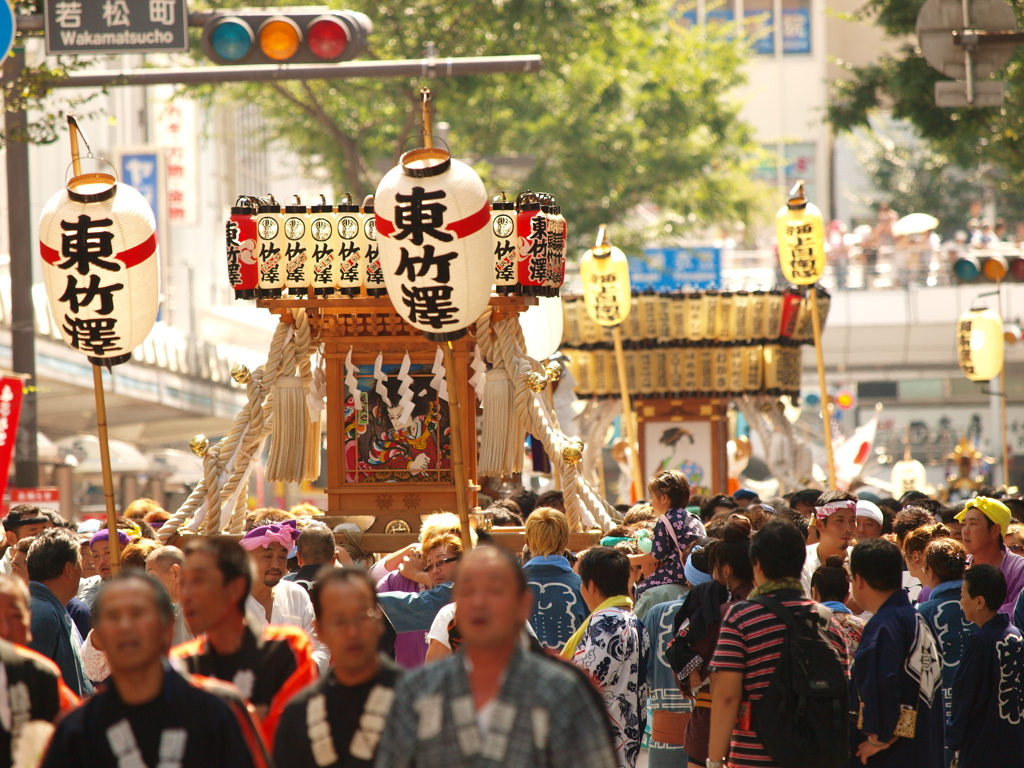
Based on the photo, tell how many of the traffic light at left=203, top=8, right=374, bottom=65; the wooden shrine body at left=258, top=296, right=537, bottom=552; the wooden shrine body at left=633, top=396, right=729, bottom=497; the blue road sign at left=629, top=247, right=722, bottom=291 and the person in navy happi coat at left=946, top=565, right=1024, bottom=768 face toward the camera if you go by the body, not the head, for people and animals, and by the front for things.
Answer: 4

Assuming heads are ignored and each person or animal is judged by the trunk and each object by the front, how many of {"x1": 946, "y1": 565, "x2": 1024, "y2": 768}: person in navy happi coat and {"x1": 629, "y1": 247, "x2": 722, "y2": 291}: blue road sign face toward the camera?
1

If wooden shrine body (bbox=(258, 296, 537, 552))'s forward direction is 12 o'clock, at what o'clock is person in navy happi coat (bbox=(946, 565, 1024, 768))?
The person in navy happi coat is roughly at 11 o'clock from the wooden shrine body.

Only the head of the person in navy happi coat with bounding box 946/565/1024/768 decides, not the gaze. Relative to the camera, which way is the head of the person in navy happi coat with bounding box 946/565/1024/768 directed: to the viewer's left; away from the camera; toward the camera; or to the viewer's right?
to the viewer's left

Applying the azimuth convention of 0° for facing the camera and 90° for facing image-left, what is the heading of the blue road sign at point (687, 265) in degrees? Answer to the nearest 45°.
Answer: approximately 0°

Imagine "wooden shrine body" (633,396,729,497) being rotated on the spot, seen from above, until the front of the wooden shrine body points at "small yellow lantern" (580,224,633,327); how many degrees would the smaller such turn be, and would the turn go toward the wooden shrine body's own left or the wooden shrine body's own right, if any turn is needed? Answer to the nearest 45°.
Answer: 0° — it already faces it

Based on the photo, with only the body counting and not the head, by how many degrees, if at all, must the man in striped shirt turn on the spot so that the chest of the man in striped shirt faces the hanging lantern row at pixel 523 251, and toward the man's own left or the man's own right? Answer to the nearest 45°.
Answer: approximately 45° to the man's own right

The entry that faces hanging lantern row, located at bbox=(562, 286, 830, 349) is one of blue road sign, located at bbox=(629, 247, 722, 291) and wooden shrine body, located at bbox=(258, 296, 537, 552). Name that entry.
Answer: the blue road sign

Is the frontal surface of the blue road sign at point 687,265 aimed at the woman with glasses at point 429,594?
yes

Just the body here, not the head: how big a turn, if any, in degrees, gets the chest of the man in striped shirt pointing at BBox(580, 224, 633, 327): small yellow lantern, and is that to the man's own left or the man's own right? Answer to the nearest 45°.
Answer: approximately 45° to the man's own right

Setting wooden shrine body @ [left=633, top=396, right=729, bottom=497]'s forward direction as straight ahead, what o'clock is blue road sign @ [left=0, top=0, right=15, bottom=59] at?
The blue road sign is roughly at 1 o'clock from the wooden shrine body.

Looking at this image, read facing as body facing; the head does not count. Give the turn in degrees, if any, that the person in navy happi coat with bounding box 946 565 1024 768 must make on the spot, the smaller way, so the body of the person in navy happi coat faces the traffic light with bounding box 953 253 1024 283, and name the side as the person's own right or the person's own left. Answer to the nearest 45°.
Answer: approximately 45° to the person's own right

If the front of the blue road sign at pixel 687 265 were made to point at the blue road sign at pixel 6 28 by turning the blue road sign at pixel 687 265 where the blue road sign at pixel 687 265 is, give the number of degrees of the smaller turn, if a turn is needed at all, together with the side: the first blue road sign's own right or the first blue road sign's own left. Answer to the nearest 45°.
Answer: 0° — it already faces it
